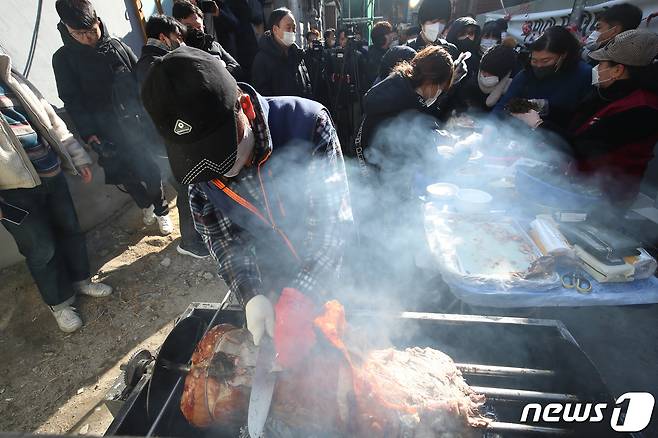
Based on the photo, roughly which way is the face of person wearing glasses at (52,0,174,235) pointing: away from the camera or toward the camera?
toward the camera

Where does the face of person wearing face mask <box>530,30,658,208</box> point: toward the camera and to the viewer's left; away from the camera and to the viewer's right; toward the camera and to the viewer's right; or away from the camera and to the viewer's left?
toward the camera and to the viewer's left

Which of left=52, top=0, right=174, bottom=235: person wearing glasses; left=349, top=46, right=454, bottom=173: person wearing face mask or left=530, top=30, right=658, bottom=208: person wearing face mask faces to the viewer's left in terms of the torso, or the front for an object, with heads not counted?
left=530, top=30, right=658, bottom=208: person wearing face mask

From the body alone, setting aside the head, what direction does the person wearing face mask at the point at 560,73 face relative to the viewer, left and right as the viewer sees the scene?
facing the viewer and to the left of the viewer

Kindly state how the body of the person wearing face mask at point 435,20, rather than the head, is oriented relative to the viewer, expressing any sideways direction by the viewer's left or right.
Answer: facing the viewer

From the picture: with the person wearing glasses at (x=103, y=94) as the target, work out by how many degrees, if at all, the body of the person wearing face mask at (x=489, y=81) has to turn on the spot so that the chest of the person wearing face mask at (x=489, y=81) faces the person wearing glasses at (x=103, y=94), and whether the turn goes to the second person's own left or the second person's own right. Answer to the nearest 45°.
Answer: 0° — they already face them

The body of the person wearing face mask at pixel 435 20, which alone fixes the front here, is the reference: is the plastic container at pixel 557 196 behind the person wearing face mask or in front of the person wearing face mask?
in front

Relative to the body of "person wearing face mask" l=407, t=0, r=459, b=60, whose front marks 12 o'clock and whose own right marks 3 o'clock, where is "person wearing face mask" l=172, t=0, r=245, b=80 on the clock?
"person wearing face mask" l=172, t=0, r=245, b=80 is roughly at 2 o'clock from "person wearing face mask" l=407, t=0, r=459, b=60.

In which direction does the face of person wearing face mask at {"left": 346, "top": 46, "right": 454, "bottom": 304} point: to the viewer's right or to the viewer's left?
to the viewer's right

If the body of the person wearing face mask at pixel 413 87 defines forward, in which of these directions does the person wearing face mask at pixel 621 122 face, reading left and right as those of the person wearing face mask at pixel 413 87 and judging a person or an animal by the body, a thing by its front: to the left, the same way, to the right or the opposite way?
the opposite way

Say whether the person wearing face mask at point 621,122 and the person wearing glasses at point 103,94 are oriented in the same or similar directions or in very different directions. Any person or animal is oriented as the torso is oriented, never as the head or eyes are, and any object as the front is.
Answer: very different directions

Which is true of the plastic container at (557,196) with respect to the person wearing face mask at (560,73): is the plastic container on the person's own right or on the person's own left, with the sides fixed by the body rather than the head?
on the person's own left

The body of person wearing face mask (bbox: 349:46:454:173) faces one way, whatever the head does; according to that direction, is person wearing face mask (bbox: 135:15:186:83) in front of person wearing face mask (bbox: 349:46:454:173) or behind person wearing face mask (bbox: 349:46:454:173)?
behind

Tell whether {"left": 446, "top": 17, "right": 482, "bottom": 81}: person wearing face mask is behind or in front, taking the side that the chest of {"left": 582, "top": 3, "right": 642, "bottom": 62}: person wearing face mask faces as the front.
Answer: in front

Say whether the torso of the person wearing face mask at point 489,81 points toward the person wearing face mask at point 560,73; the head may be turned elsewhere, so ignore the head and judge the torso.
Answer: no

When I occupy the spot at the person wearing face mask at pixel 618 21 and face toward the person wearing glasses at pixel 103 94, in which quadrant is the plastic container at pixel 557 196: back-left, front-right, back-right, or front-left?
front-left
